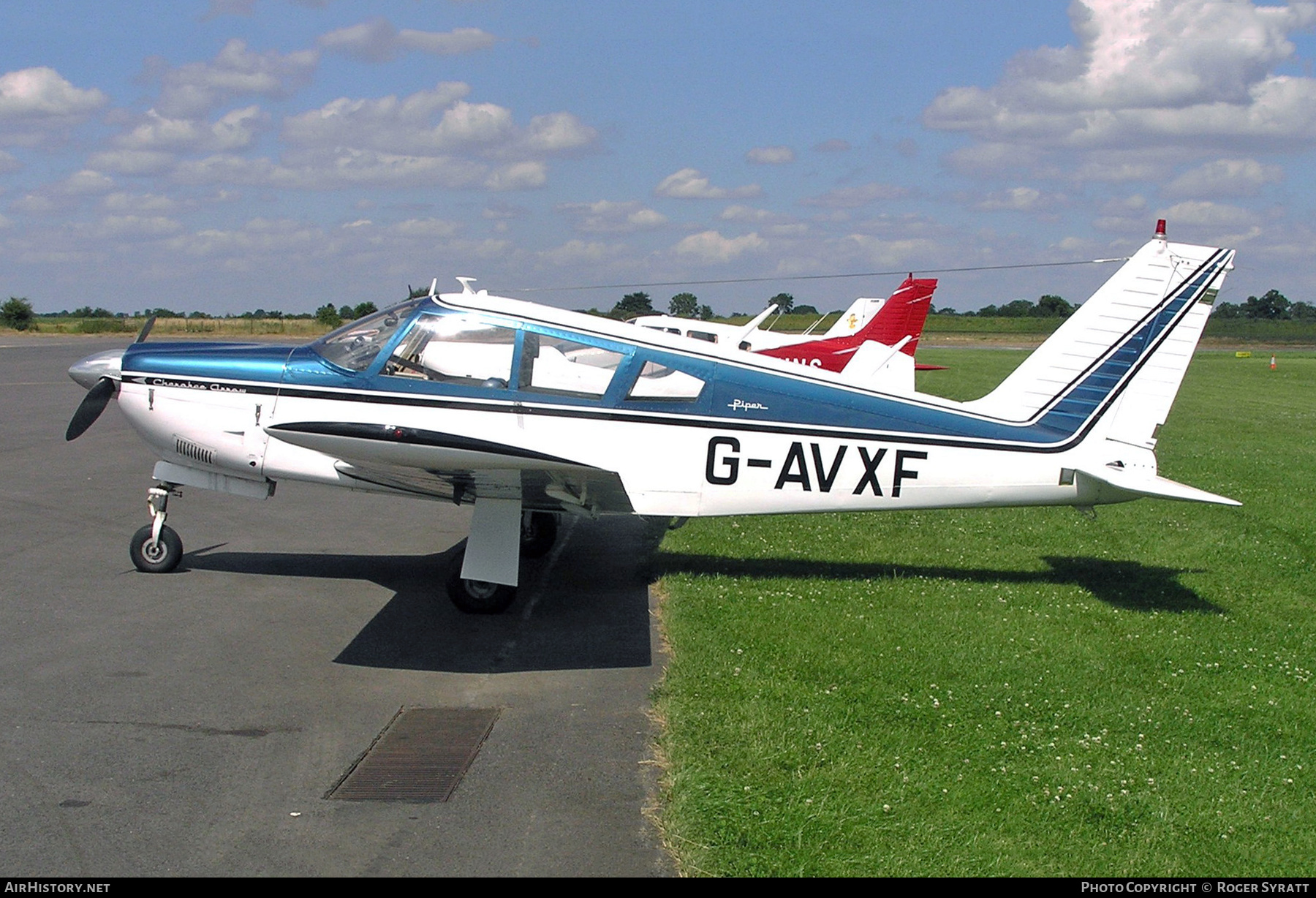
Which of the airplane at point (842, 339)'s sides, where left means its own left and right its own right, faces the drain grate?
left

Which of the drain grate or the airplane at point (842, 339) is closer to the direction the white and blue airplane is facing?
the drain grate

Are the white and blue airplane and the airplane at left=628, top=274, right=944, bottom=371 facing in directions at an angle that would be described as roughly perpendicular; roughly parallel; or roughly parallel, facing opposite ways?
roughly parallel

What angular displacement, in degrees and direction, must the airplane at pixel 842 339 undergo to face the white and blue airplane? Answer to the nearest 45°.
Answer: approximately 90° to its left

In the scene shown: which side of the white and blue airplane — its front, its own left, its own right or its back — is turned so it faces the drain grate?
left

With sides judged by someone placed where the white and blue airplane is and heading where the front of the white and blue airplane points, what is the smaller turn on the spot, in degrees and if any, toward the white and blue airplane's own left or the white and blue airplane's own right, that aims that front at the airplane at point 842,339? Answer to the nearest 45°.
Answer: approximately 90° to the white and blue airplane's own right

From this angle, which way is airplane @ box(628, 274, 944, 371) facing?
to the viewer's left

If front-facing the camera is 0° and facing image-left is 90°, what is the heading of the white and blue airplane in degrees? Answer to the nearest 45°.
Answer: approximately 90°

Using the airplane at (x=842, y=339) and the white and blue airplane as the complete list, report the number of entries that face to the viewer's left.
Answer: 2
